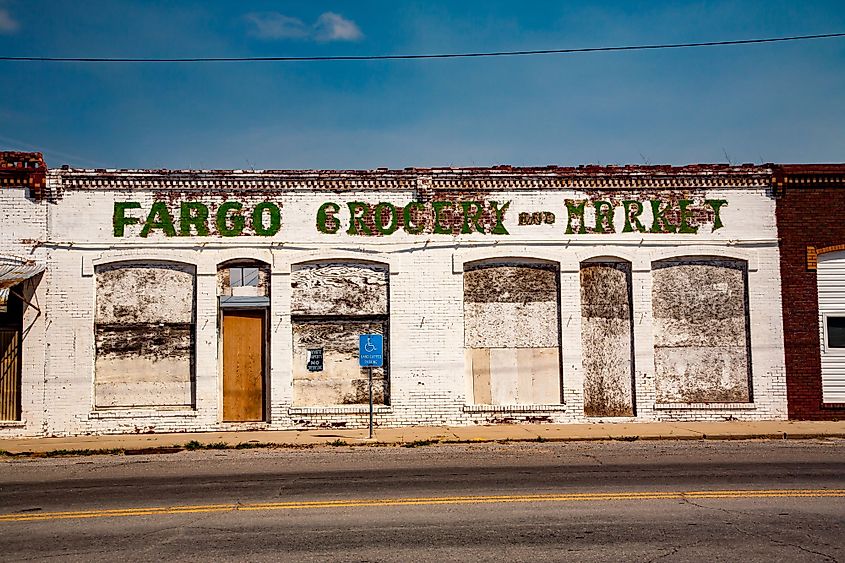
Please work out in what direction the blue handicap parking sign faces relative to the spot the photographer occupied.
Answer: facing the viewer

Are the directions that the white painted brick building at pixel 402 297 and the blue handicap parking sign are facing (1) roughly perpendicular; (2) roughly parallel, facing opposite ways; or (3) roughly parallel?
roughly parallel

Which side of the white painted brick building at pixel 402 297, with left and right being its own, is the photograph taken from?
front

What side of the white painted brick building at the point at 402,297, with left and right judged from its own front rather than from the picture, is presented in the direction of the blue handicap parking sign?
front

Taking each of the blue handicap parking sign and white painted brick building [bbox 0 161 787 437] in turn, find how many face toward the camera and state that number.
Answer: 2
